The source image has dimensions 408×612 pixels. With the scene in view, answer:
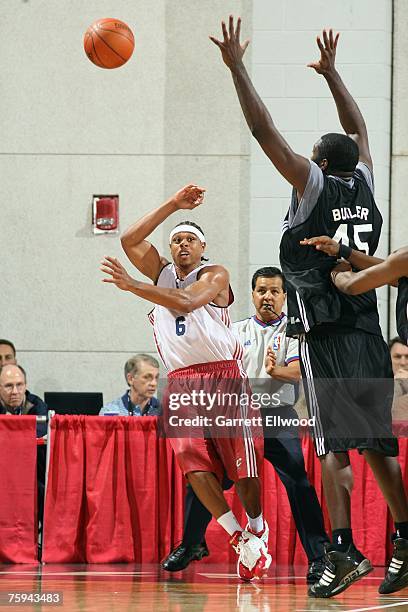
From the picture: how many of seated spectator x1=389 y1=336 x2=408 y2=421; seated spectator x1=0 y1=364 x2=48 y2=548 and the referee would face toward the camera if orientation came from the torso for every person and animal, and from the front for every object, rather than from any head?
3

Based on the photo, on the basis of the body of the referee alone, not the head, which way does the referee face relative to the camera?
toward the camera

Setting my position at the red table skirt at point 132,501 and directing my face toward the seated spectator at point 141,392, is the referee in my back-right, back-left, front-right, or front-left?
back-right

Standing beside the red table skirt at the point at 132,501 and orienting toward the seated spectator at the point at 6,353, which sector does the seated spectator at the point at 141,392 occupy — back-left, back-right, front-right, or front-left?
front-right

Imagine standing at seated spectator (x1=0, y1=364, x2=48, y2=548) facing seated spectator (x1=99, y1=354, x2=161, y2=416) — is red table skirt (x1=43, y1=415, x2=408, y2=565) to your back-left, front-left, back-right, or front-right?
front-right

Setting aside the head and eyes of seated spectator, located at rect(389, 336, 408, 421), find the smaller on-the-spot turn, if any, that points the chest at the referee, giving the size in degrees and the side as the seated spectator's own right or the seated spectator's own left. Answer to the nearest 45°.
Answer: approximately 45° to the seated spectator's own right

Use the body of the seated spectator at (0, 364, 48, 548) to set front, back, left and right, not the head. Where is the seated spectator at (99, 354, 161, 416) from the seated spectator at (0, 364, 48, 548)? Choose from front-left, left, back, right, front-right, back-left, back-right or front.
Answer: left

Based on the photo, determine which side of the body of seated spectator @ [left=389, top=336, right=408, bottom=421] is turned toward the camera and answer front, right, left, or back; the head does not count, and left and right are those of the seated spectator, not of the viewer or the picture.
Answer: front

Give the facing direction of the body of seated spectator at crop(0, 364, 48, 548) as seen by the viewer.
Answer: toward the camera

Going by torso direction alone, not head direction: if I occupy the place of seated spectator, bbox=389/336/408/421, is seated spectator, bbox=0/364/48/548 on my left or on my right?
on my right

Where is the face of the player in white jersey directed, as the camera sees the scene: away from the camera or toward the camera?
toward the camera

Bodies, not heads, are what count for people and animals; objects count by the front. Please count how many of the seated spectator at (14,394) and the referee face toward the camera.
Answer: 2

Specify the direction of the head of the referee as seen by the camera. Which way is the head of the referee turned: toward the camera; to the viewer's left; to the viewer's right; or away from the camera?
toward the camera

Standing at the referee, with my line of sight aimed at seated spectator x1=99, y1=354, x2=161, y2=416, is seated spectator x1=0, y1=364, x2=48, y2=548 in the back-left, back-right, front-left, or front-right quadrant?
front-left
